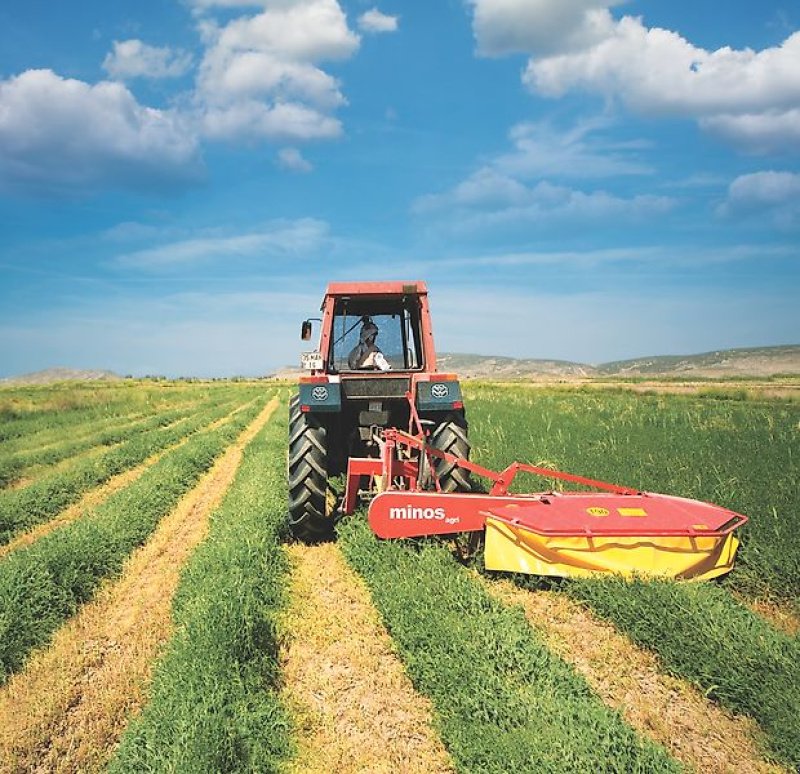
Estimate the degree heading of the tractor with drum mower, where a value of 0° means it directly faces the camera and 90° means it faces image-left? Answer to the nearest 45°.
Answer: approximately 180°
